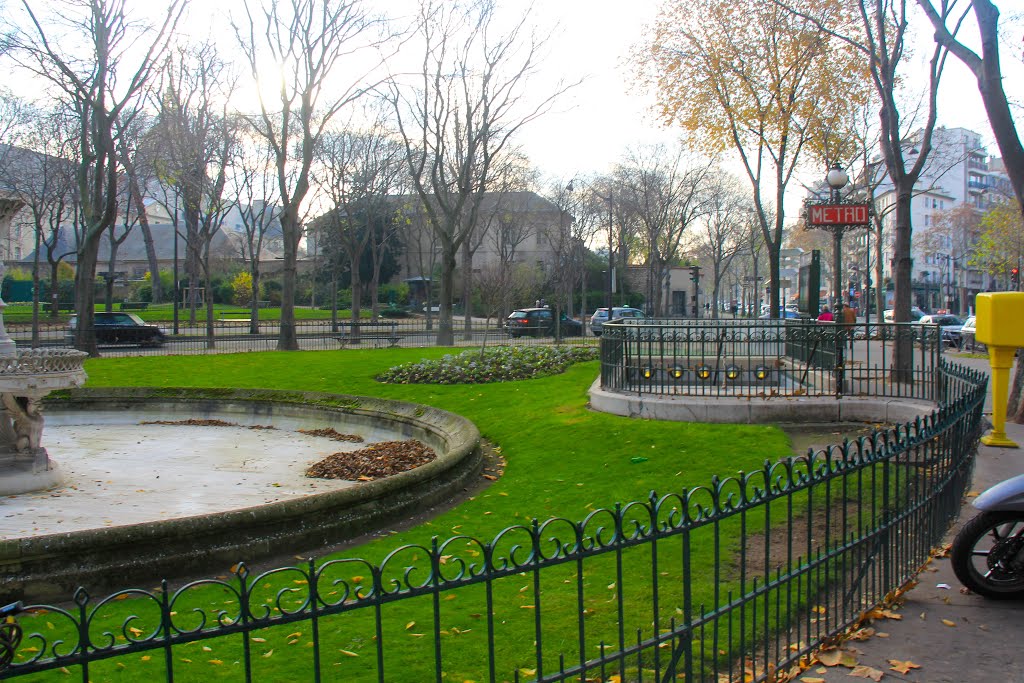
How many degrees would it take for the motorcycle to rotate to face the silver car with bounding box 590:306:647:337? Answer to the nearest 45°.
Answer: approximately 45° to its right

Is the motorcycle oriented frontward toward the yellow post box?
no

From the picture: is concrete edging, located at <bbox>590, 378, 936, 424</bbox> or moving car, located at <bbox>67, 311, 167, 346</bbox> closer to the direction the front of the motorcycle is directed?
the moving car

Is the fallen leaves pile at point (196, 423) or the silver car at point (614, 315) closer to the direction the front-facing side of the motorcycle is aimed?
the fallen leaves pile

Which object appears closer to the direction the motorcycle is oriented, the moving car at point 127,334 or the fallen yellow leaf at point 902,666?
the moving car

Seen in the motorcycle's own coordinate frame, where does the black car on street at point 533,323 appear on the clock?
The black car on street is roughly at 2 o'clock from the motorcycle.

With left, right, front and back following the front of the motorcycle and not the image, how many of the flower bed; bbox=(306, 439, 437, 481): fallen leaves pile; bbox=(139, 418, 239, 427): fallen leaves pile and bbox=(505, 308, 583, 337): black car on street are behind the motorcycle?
0

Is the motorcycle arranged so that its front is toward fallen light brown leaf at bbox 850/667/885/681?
no

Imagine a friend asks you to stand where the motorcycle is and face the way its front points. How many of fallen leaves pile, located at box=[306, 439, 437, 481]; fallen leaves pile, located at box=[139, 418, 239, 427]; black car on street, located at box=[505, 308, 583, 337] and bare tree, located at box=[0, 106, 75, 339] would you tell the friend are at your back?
0

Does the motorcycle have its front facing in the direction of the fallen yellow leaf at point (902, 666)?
no

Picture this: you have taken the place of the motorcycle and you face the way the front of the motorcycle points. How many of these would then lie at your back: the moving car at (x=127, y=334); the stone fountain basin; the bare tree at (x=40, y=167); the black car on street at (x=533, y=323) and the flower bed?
0

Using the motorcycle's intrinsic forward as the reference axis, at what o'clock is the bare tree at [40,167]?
The bare tree is roughly at 1 o'clock from the motorcycle.

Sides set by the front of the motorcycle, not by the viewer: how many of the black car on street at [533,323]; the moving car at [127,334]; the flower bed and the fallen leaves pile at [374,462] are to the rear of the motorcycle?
0

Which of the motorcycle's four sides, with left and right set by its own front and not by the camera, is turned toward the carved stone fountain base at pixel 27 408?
front

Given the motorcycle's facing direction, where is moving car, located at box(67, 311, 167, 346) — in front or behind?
in front

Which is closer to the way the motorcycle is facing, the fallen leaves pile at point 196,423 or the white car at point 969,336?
the fallen leaves pile

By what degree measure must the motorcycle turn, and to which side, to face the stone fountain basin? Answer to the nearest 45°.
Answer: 0° — it already faces it

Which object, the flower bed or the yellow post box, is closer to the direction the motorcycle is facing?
the flower bed

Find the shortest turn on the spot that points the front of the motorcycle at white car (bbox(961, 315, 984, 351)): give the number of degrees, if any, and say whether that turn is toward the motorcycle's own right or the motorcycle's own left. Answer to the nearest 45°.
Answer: approximately 90° to the motorcycle's own right

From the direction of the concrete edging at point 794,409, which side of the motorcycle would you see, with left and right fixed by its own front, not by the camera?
right

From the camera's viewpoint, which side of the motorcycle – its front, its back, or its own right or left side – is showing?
left
